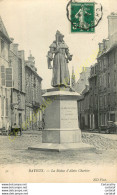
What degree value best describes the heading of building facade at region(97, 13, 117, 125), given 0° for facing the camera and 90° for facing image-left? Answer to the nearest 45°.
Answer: approximately 90°
